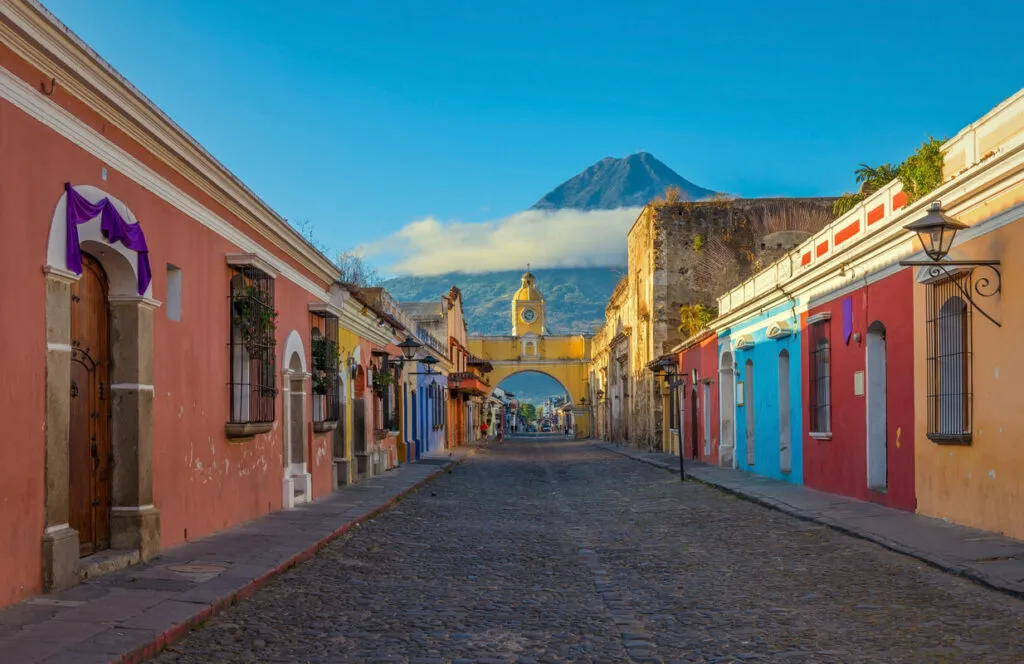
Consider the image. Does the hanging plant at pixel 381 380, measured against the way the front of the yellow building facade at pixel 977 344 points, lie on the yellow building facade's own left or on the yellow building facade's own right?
on the yellow building facade's own right

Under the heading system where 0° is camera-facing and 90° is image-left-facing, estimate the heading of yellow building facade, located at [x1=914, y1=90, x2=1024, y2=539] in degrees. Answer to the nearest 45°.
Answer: approximately 45°

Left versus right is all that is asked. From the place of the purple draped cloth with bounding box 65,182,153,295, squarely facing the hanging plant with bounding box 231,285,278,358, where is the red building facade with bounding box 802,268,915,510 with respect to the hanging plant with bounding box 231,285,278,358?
right

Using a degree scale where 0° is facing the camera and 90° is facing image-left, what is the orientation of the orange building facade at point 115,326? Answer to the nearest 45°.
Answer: approximately 315°

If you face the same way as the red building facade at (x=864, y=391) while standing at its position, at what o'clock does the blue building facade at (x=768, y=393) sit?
The blue building facade is roughly at 4 o'clock from the red building facade.
